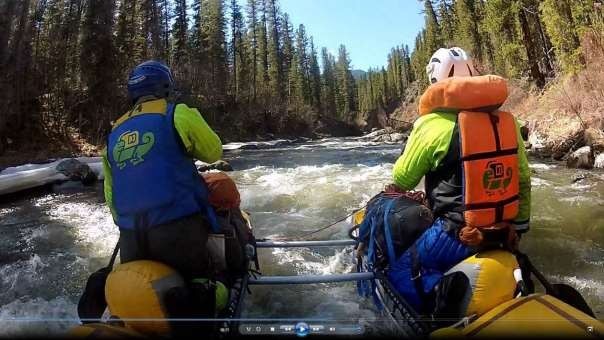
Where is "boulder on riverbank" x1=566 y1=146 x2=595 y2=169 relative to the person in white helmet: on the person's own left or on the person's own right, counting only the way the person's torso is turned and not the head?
on the person's own right

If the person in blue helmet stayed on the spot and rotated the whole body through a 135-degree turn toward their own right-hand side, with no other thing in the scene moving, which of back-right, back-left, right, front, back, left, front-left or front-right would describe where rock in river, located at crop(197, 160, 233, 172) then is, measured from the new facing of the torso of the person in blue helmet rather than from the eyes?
back

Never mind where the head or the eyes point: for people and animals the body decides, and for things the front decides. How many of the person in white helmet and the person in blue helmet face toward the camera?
0

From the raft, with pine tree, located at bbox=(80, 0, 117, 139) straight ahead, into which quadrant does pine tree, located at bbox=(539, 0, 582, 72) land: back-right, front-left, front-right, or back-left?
front-right

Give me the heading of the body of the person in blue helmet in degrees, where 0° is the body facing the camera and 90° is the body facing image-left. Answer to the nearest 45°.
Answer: approximately 225°

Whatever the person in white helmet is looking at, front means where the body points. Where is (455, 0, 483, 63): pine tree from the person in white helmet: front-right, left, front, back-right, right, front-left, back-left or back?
front-right

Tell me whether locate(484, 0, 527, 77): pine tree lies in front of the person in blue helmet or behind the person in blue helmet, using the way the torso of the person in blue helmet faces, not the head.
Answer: in front

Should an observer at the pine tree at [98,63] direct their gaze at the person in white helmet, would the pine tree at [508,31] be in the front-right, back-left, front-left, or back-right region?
front-left

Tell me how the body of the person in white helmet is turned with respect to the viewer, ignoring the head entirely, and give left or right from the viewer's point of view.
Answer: facing away from the viewer and to the left of the viewer

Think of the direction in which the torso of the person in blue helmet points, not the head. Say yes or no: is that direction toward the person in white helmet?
no

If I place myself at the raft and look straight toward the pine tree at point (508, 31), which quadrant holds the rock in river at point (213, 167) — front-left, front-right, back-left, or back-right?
front-left

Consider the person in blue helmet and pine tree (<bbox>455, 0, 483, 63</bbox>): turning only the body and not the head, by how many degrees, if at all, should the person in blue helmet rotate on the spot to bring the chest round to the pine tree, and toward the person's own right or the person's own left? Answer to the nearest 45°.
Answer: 0° — they already face it

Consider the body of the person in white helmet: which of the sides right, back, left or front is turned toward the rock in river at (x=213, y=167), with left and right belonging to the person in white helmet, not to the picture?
front

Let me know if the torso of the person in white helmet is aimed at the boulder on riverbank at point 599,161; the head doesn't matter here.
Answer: no
